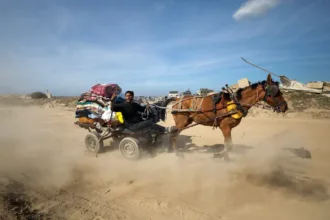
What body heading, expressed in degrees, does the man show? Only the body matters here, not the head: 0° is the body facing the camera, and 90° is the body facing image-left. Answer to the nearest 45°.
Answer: approximately 315°

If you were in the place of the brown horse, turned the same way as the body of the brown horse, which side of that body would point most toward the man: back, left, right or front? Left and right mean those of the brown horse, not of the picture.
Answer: back

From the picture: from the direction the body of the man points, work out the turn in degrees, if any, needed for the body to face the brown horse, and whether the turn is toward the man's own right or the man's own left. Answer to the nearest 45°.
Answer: approximately 45° to the man's own left

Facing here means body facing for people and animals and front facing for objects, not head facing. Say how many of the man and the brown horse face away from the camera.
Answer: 0

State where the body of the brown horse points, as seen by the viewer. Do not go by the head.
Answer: to the viewer's right
